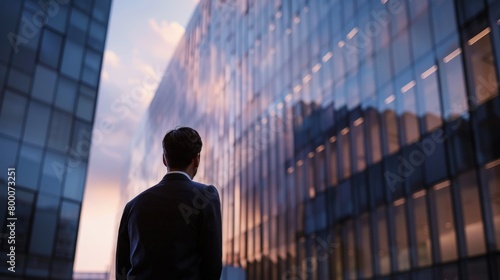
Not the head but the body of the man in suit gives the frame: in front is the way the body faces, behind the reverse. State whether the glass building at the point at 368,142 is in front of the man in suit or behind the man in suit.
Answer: in front

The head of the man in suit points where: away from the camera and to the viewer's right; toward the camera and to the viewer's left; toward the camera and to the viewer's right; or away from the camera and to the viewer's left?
away from the camera and to the viewer's right

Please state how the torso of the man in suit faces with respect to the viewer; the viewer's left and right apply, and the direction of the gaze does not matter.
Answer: facing away from the viewer and to the right of the viewer

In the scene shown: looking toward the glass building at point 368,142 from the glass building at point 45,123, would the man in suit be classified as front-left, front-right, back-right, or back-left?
front-right

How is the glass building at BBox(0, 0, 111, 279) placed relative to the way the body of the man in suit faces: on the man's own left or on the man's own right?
on the man's own left

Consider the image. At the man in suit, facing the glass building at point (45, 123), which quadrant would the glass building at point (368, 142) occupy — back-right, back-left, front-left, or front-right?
front-right

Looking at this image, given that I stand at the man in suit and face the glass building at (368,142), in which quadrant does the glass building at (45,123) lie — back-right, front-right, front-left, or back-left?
front-left
